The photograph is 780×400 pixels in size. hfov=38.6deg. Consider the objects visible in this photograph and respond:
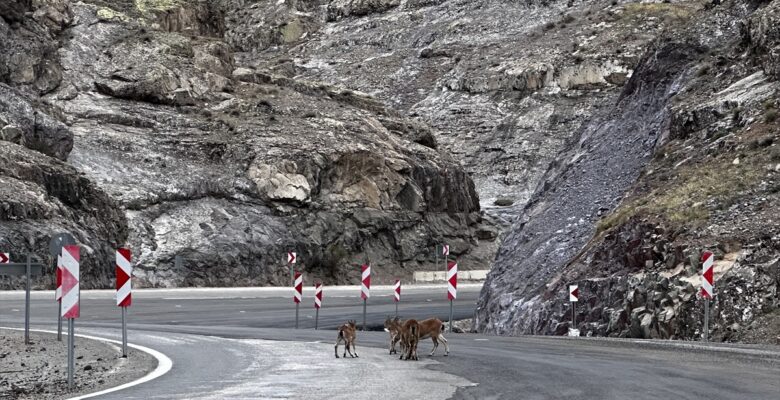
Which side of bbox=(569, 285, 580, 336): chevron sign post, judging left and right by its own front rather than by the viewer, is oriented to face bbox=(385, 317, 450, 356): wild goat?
front

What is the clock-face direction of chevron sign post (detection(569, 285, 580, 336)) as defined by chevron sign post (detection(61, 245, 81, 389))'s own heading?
chevron sign post (detection(569, 285, 580, 336)) is roughly at 8 o'clock from chevron sign post (detection(61, 245, 81, 389)).

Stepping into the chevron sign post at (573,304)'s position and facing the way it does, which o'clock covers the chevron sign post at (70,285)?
the chevron sign post at (70,285) is roughly at 1 o'clock from the chevron sign post at (573,304).

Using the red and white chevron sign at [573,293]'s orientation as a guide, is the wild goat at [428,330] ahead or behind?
ahead

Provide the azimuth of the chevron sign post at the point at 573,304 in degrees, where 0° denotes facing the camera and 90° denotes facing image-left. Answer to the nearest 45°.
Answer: approximately 0°

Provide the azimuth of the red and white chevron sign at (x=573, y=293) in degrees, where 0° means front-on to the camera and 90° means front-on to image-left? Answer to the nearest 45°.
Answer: approximately 0°

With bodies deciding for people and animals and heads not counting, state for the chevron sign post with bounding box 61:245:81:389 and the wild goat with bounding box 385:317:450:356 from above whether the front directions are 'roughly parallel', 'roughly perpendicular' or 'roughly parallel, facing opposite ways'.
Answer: roughly perpendicular
